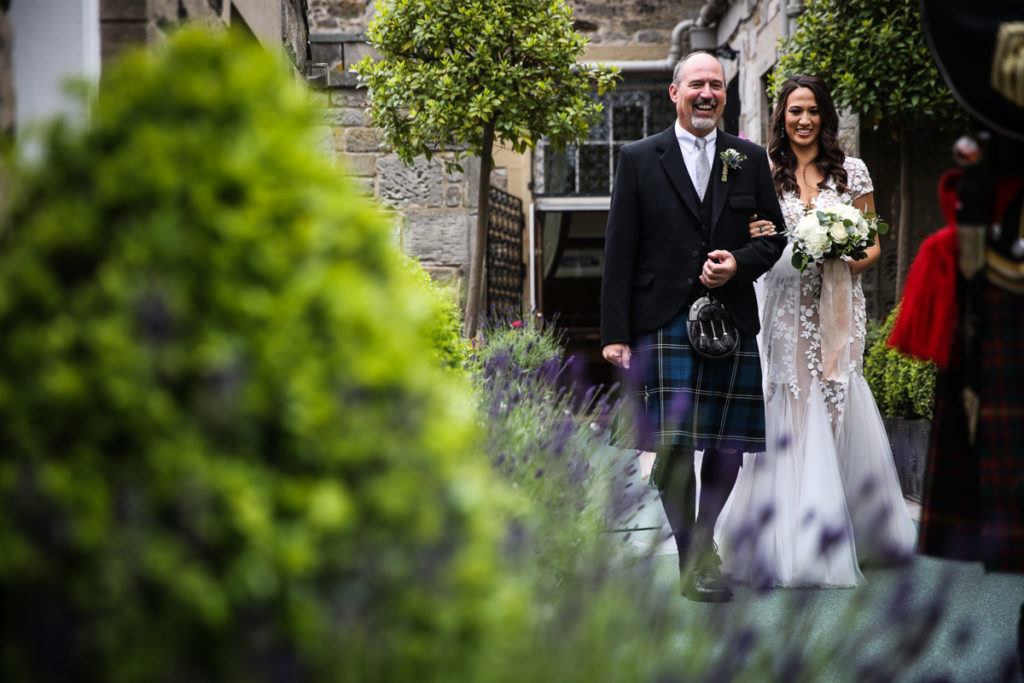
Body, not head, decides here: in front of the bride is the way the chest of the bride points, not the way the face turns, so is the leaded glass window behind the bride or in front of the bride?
behind

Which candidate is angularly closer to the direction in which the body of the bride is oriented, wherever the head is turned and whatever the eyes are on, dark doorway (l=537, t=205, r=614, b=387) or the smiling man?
the smiling man

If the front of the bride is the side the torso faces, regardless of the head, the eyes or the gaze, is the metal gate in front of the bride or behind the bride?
behind

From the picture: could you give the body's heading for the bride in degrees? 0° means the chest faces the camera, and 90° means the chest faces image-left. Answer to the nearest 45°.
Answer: approximately 0°
